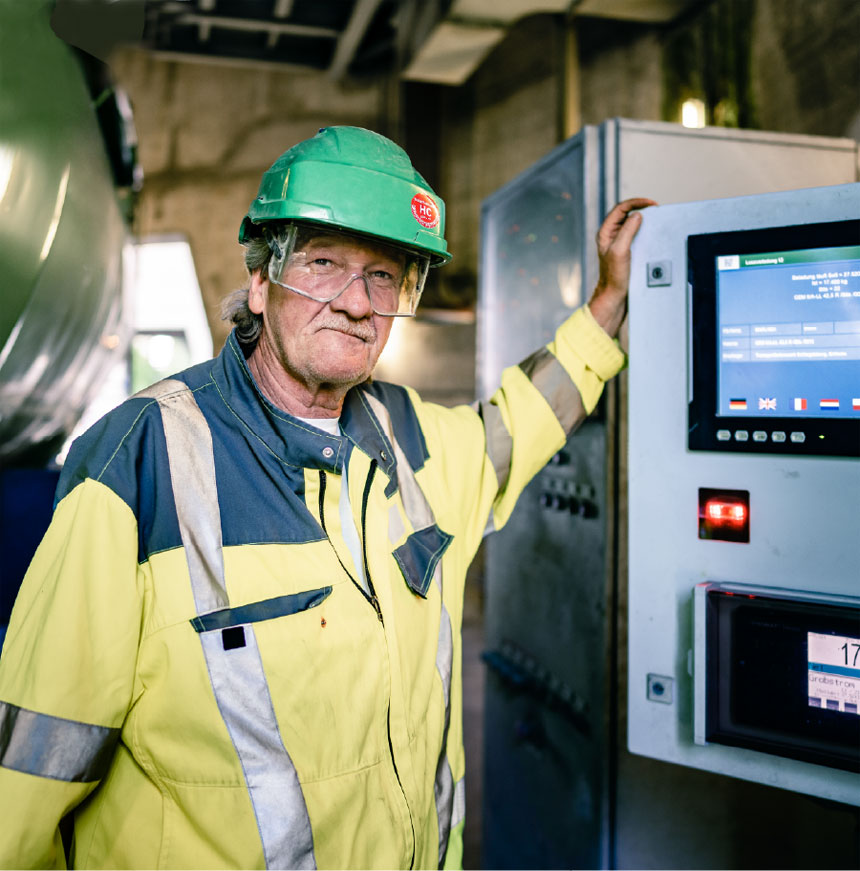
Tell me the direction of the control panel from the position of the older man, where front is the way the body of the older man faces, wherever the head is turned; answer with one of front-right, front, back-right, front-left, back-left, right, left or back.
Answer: front-left

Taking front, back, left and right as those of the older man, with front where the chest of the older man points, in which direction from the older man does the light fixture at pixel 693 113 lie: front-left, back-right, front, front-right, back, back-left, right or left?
left

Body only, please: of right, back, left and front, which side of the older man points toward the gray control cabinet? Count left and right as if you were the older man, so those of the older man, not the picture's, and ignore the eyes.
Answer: left

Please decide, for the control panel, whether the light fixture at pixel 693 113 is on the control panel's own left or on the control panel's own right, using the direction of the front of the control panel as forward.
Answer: on the control panel's own right

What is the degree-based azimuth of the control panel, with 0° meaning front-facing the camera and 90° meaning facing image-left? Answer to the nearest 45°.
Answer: approximately 45°
